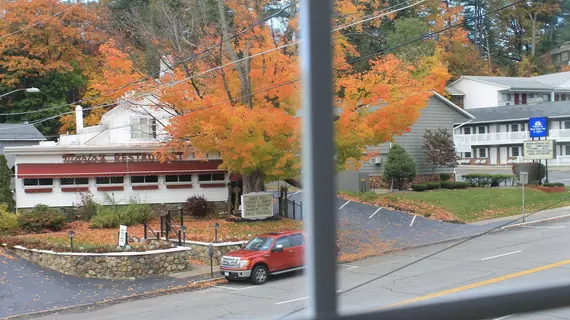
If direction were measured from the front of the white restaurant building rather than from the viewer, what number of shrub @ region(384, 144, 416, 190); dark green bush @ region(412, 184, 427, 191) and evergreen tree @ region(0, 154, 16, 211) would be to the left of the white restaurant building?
2

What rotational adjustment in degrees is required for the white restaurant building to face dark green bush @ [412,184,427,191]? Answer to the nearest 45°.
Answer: approximately 90° to its left

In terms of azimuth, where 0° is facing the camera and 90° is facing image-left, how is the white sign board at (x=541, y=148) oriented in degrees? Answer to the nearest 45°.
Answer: approximately 0°

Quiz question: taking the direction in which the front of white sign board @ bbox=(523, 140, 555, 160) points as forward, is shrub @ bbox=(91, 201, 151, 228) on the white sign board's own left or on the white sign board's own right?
on the white sign board's own right

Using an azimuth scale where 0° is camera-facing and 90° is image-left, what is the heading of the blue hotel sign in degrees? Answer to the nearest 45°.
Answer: approximately 0°

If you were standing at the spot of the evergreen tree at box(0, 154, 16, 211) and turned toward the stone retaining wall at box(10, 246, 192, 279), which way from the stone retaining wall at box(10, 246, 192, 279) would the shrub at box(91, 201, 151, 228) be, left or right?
left

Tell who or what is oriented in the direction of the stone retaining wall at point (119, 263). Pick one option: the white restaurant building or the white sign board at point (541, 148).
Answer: the white restaurant building

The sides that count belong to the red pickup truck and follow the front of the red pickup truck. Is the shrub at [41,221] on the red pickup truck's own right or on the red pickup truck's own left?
on the red pickup truck's own right
